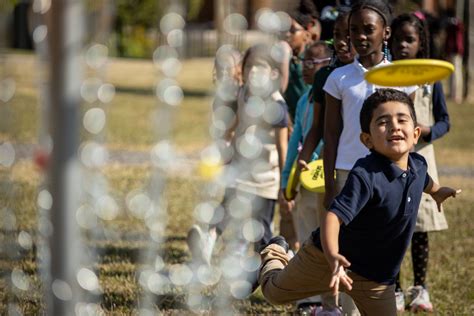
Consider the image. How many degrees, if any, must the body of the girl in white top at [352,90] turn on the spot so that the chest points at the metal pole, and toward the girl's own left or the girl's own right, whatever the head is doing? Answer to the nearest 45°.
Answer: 0° — they already face it

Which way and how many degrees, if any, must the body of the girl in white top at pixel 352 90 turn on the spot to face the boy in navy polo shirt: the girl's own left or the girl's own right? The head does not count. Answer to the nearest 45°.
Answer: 0° — they already face them

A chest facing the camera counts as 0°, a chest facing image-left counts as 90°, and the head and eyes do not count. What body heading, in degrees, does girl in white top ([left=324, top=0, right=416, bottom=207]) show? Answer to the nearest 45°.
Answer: approximately 0°
